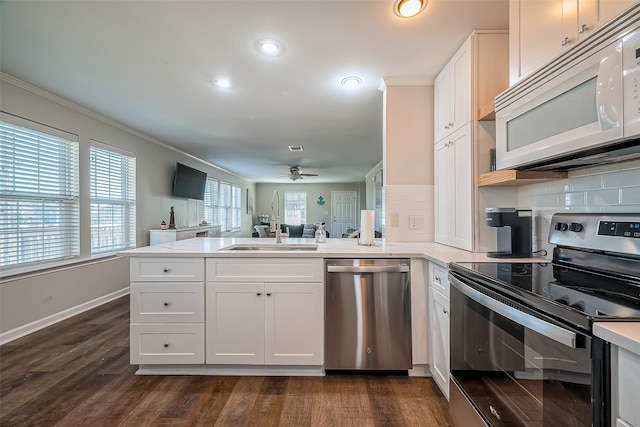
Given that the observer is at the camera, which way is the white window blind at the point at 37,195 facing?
facing the viewer and to the right of the viewer

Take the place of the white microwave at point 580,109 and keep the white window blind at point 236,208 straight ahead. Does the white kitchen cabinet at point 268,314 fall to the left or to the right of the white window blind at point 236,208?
left

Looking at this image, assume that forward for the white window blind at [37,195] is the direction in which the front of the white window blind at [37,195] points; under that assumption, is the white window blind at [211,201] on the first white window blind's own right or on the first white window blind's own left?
on the first white window blind's own left

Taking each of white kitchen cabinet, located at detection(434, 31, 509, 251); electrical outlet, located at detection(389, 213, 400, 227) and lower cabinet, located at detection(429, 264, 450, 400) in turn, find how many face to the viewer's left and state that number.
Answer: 2

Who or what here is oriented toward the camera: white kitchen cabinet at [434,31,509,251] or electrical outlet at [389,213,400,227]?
the electrical outlet

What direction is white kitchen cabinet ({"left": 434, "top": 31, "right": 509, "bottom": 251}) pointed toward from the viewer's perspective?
to the viewer's left

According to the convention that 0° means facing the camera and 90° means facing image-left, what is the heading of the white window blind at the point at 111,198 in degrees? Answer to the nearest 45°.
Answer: approximately 315°

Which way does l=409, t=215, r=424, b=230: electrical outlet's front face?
toward the camera

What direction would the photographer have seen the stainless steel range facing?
facing the viewer and to the left of the viewer

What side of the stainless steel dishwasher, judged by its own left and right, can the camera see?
front

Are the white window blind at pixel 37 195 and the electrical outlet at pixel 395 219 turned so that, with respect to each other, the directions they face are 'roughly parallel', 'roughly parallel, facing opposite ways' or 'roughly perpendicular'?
roughly perpendicular

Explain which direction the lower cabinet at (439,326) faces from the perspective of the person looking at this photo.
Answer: facing to the left of the viewer

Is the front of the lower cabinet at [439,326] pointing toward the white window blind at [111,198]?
yes

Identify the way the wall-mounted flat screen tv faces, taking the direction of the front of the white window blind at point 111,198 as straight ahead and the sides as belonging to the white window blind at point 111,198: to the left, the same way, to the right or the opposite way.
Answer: the same way

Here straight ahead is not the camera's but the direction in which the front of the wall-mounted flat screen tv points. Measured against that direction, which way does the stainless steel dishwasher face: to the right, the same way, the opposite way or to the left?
to the right
